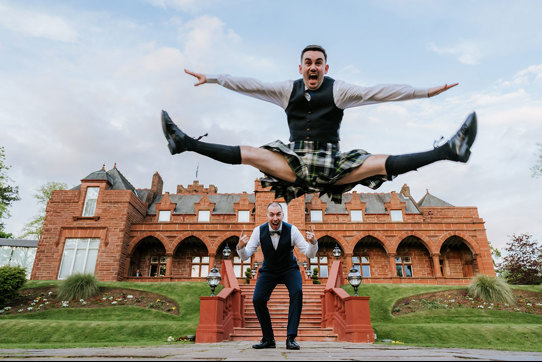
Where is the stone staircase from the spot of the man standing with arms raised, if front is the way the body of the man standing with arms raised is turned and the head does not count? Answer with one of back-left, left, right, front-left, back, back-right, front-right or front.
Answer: back

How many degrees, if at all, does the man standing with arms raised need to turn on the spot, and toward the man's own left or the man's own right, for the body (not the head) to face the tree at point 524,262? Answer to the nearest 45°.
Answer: approximately 135° to the man's own left

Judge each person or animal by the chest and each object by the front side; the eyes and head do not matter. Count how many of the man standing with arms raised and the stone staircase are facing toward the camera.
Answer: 2

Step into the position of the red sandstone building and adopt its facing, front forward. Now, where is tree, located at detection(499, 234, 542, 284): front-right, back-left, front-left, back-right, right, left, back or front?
left

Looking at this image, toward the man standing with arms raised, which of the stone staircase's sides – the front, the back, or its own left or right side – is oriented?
front

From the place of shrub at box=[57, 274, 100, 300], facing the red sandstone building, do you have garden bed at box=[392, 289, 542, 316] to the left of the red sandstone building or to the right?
right

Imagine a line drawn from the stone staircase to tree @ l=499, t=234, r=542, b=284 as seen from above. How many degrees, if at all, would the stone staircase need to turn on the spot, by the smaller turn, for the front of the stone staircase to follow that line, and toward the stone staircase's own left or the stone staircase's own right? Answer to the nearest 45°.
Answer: approximately 135° to the stone staircase's own left

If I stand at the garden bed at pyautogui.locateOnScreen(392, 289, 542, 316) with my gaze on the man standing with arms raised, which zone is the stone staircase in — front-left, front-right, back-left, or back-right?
front-right

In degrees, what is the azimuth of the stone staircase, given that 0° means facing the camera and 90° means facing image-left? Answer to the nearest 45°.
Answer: approximately 0°

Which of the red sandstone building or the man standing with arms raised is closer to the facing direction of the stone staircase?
the man standing with arms raised

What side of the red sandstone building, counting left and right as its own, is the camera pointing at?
front

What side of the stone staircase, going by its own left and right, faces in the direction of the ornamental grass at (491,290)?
left

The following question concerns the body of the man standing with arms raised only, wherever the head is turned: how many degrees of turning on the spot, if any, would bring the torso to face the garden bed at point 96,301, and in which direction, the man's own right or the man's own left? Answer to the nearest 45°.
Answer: approximately 135° to the man's own right

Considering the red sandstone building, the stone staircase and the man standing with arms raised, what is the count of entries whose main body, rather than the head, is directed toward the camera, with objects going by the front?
3
